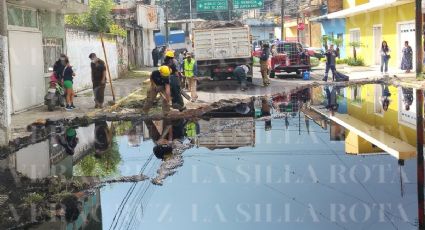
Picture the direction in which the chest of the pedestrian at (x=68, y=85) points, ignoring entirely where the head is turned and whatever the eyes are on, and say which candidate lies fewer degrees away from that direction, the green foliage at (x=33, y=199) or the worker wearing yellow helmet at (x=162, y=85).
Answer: the worker wearing yellow helmet

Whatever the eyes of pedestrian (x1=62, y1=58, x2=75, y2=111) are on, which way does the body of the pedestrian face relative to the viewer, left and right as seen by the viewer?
facing to the right of the viewer

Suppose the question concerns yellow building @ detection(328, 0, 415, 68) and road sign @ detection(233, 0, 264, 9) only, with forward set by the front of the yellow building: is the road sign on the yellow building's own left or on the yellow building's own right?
on the yellow building's own right

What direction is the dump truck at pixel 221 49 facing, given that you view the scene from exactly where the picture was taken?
facing away from the viewer

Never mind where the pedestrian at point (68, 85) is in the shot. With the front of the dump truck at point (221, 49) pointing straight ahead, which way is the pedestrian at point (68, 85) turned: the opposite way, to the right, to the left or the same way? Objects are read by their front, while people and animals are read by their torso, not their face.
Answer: to the right
